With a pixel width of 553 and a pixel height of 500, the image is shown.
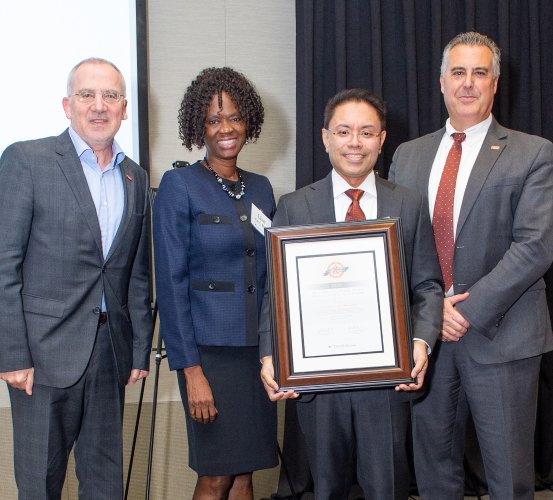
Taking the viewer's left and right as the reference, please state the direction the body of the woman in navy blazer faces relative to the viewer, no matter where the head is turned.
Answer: facing the viewer and to the right of the viewer

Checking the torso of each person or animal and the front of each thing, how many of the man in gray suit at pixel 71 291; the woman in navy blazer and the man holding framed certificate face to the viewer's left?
0

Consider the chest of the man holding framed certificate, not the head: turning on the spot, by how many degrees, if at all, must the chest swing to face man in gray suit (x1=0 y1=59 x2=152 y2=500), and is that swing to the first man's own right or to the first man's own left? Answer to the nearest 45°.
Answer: approximately 90° to the first man's own right

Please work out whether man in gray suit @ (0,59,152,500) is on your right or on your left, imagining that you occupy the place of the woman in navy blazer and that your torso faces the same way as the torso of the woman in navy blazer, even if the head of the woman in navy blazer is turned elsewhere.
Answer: on your right

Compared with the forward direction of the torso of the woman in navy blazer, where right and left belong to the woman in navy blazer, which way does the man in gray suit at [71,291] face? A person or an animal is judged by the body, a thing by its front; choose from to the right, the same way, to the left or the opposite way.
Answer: the same way

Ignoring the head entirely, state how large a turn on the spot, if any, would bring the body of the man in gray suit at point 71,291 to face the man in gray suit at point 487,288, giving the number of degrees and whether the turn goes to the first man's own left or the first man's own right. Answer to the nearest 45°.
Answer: approximately 45° to the first man's own left

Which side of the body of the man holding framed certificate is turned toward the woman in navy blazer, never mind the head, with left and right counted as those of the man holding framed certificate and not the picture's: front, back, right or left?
right

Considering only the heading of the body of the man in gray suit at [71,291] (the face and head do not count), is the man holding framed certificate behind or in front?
in front

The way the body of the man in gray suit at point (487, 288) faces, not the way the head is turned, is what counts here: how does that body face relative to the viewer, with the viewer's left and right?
facing the viewer and to the left of the viewer

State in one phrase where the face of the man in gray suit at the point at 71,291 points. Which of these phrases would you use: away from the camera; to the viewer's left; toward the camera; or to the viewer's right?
toward the camera

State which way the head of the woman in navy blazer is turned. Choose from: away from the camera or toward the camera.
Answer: toward the camera

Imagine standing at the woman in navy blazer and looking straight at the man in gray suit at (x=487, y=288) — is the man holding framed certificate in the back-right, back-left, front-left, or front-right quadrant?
front-right

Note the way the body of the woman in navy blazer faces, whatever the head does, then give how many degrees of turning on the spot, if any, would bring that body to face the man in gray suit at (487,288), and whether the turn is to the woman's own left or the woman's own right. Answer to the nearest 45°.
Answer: approximately 45° to the woman's own left

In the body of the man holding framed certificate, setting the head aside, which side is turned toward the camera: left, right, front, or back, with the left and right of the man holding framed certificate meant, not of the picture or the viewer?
front

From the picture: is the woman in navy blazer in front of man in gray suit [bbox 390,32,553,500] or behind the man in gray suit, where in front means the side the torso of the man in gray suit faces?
in front
